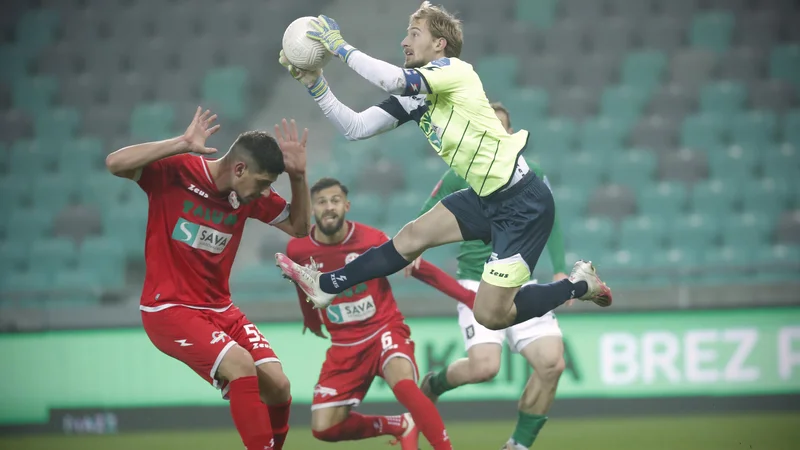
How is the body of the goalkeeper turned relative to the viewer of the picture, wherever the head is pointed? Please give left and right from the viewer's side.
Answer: facing to the left of the viewer

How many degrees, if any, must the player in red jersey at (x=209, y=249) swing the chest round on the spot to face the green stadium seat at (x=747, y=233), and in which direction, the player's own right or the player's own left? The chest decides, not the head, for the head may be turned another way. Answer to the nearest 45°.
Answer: approximately 90° to the player's own left

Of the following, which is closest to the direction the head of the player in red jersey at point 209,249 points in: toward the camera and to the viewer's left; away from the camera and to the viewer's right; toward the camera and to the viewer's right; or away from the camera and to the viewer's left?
toward the camera and to the viewer's right

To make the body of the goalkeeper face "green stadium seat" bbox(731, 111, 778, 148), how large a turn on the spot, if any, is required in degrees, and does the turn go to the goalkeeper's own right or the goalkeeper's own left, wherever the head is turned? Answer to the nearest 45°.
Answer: approximately 135° to the goalkeeper's own right

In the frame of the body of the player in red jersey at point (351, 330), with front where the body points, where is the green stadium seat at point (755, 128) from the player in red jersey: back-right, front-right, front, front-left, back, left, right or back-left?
back-left

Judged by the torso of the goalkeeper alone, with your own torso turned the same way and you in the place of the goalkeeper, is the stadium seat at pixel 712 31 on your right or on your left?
on your right

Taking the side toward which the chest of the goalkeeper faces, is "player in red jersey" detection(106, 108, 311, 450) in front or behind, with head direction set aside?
in front

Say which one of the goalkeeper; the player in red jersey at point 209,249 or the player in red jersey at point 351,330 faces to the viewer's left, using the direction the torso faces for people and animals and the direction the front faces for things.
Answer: the goalkeeper

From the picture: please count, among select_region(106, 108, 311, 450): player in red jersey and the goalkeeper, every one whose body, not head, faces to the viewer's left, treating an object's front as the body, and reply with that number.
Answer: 1

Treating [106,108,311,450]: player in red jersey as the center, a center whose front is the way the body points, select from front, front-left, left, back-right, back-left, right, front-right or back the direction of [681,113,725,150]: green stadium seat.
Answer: left

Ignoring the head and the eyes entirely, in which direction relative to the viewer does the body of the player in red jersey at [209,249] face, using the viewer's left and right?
facing the viewer and to the right of the viewer

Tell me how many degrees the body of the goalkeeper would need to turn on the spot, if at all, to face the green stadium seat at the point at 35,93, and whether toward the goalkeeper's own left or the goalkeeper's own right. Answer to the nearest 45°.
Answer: approximately 45° to the goalkeeper's own right

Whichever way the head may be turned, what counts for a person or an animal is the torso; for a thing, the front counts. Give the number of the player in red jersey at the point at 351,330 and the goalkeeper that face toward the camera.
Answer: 1

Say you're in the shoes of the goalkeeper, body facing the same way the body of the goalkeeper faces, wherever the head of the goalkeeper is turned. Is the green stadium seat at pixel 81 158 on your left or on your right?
on your right

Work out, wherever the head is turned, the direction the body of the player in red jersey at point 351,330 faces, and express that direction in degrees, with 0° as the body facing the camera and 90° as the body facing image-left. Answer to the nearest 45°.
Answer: approximately 0°
